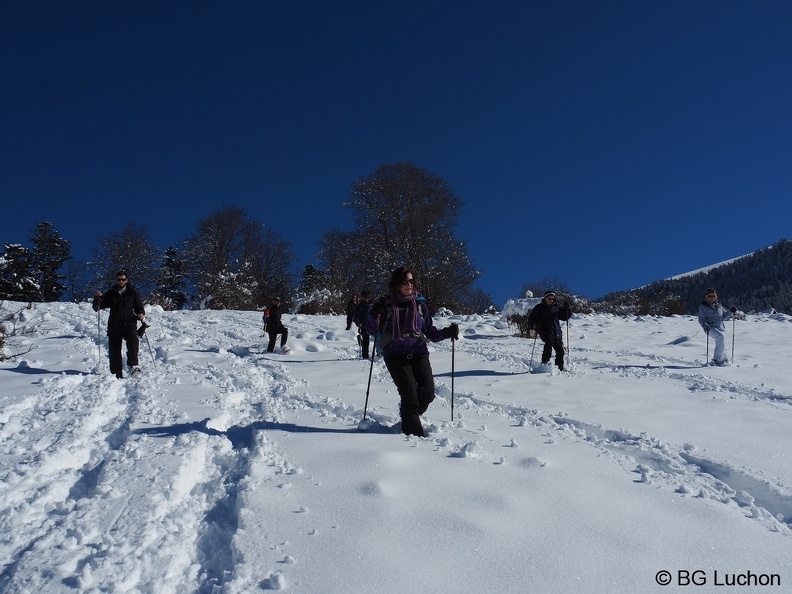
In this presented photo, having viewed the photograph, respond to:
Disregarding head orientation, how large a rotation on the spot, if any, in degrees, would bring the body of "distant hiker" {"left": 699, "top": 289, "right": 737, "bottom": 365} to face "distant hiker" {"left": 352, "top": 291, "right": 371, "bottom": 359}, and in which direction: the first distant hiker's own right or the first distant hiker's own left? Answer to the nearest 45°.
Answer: approximately 90° to the first distant hiker's own right

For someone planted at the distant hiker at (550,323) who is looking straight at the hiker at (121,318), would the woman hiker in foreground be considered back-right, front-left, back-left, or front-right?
front-left

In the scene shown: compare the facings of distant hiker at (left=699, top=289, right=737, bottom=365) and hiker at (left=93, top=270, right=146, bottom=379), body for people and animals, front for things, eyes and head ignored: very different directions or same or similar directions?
same or similar directions

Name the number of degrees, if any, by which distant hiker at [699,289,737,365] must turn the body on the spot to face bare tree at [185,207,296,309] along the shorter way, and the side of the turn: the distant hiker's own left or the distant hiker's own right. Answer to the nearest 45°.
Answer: approximately 135° to the distant hiker's own right

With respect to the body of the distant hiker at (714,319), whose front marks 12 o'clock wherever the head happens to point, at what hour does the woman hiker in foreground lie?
The woman hiker in foreground is roughly at 2 o'clock from the distant hiker.

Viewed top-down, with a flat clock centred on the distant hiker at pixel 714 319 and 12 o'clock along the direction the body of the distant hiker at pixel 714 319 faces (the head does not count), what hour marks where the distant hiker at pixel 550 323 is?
the distant hiker at pixel 550 323 is roughly at 3 o'clock from the distant hiker at pixel 714 319.

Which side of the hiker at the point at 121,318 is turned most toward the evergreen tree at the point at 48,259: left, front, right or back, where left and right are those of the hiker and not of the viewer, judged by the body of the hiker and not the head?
back

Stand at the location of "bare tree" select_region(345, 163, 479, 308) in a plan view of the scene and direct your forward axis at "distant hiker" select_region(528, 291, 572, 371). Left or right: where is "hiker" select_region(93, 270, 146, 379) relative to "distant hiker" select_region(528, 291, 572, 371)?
right

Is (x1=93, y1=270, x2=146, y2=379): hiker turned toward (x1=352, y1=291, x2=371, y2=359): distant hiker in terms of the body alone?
no

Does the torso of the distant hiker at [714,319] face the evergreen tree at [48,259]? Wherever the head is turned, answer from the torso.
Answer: no

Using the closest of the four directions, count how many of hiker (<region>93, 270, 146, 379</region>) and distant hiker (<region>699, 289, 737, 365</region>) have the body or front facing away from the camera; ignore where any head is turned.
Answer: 0

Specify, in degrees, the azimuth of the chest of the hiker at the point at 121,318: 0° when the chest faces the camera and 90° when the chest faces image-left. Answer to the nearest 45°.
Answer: approximately 0°

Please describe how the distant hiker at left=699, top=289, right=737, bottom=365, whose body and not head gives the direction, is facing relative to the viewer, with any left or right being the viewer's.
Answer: facing the viewer and to the right of the viewer

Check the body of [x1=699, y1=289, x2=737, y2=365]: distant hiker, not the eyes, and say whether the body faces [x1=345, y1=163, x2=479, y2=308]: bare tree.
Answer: no
